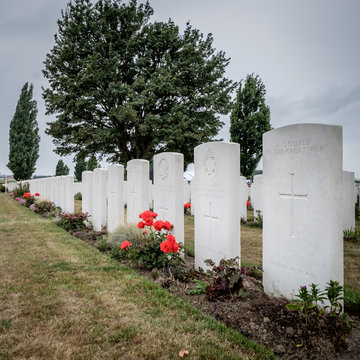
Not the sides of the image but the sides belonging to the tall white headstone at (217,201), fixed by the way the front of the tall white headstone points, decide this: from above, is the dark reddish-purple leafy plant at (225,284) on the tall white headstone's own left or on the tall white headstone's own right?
on the tall white headstone's own left

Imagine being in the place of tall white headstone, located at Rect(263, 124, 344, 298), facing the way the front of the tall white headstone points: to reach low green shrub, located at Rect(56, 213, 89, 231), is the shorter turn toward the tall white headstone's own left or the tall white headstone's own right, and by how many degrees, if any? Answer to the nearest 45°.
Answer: approximately 90° to the tall white headstone's own right

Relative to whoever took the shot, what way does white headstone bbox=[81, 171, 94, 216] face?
facing the viewer and to the left of the viewer

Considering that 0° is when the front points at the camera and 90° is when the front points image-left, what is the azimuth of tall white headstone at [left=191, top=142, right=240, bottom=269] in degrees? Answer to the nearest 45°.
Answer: approximately 45°

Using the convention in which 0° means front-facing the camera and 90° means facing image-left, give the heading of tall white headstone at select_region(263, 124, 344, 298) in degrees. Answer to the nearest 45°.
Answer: approximately 45°

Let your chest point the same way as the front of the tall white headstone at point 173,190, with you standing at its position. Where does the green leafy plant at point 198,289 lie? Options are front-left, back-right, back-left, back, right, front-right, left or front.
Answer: front-left

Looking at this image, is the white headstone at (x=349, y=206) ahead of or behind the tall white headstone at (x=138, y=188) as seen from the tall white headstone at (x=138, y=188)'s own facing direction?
behind

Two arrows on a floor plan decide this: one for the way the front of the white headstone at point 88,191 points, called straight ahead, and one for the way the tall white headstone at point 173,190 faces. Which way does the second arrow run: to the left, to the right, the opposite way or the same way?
the same way

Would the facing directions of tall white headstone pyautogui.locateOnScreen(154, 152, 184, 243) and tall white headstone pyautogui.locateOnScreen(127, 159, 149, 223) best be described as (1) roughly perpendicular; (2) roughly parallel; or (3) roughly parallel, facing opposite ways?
roughly parallel

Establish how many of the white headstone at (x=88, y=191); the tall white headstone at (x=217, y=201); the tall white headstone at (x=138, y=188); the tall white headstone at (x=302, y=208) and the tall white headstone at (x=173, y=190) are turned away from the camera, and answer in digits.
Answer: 0

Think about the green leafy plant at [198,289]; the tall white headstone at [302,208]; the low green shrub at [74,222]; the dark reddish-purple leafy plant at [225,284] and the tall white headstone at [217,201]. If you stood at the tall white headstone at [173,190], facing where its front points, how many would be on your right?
1

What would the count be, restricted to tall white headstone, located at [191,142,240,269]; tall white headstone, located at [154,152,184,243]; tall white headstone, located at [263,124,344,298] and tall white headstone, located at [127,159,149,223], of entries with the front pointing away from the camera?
0

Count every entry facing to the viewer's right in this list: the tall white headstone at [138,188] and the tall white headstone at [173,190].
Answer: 0

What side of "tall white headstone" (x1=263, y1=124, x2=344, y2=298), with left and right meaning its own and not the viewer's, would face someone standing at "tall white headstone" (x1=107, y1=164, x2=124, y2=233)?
right

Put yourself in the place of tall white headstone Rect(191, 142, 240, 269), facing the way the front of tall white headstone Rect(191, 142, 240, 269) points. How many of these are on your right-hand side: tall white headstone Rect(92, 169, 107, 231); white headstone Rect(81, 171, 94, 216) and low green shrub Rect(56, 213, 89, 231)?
3
